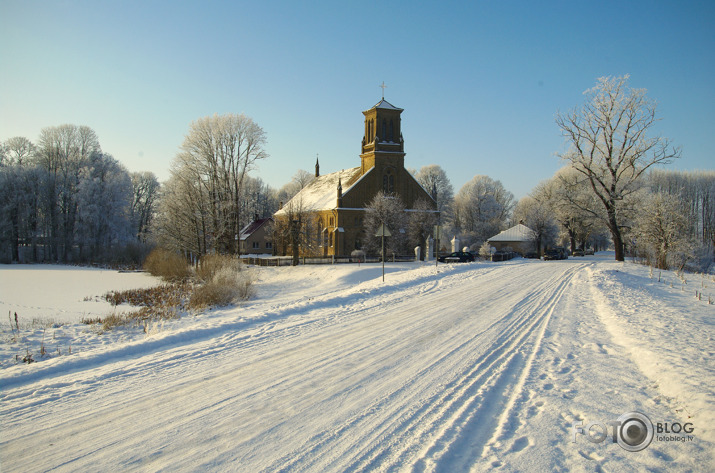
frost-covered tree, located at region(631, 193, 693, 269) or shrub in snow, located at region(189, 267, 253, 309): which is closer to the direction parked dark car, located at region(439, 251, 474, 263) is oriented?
the shrub in snow

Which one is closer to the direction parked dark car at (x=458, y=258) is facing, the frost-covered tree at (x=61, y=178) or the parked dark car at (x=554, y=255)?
the frost-covered tree

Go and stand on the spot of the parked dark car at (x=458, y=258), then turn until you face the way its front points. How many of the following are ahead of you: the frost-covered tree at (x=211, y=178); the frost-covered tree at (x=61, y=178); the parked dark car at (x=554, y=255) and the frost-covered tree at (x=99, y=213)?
3

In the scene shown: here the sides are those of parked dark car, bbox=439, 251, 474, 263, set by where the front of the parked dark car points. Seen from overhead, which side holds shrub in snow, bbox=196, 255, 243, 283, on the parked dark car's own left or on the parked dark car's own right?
on the parked dark car's own left

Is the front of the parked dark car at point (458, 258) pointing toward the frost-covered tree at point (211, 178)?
yes

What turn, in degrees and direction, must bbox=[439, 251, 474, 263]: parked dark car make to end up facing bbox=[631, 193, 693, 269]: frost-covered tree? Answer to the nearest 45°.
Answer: approximately 135° to its left

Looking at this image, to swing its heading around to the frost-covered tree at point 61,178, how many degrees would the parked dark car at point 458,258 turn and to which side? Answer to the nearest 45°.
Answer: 0° — it already faces it

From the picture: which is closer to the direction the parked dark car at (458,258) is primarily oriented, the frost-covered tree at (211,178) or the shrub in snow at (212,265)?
the frost-covered tree

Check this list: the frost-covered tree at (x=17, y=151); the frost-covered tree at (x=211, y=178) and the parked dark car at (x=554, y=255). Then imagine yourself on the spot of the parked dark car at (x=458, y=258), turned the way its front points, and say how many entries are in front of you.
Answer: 2

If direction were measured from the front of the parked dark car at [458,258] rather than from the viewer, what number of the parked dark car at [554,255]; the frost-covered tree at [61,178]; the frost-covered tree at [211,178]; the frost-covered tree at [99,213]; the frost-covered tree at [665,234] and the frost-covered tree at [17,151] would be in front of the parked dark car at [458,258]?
4

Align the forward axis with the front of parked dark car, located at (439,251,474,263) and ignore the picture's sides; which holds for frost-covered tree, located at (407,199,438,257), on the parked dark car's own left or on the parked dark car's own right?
on the parked dark car's own right

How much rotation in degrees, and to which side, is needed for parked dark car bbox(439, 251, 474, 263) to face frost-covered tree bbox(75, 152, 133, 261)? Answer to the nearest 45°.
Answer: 0° — it already faces it

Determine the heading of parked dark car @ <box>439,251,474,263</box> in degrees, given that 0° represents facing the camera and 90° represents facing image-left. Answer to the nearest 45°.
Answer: approximately 90°

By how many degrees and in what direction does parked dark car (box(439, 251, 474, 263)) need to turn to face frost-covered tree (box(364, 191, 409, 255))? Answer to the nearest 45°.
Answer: approximately 45° to its right
